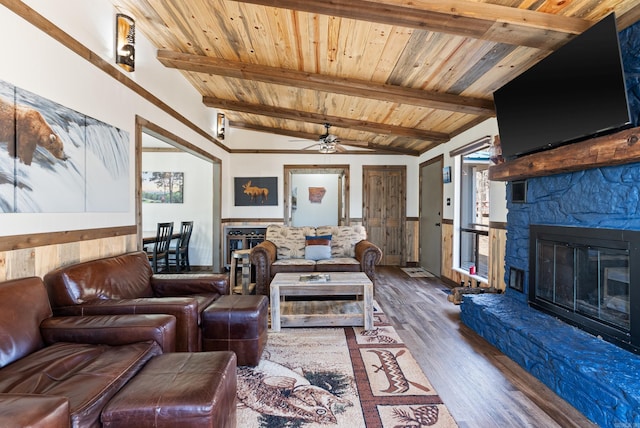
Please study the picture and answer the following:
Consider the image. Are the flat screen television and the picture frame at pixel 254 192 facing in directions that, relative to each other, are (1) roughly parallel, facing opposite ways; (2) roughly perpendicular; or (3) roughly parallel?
roughly perpendicular

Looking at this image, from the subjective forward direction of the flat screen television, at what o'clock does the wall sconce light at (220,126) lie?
The wall sconce light is roughly at 2 o'clock from the flat screen television.

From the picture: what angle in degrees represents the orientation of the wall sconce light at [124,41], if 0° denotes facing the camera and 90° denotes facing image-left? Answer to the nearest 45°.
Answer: approximately 315°

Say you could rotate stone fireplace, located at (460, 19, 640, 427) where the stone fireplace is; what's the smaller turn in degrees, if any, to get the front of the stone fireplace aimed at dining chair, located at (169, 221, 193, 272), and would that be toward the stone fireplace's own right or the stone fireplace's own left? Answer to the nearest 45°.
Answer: approximately 45° to the stone fireplace's own right

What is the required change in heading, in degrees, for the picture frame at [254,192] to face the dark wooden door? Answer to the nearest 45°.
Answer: approximately 90° to its left

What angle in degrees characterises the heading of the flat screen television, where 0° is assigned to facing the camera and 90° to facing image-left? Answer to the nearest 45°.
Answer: approximately 45°

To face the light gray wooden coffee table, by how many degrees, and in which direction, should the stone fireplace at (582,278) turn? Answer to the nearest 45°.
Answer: approximately 45° to its right
